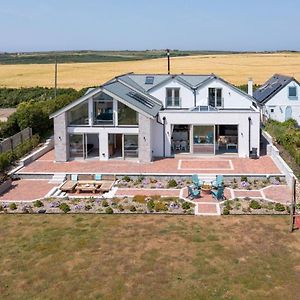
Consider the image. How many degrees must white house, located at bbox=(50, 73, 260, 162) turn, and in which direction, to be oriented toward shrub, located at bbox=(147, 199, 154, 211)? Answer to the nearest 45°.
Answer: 0° — it already faces it

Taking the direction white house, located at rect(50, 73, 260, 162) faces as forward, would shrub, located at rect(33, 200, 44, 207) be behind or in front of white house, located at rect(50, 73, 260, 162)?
in front

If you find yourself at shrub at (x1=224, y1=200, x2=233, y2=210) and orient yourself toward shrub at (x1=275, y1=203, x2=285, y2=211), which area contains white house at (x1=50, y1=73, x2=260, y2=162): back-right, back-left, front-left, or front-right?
back-left

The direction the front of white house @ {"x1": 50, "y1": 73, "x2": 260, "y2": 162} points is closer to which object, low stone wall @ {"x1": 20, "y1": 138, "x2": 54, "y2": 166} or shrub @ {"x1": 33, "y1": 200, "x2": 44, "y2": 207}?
the shrub

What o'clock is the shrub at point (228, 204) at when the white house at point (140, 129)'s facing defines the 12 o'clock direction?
The shrub is roughly at 11 o'clock from the white house.

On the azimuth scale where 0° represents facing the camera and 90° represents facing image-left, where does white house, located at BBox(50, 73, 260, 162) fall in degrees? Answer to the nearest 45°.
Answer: approximately 0°

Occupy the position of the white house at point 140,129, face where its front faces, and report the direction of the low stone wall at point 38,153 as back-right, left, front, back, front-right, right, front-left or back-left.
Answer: right

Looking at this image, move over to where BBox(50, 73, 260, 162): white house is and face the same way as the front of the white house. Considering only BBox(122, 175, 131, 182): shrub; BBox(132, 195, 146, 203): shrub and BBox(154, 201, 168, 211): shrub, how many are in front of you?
3

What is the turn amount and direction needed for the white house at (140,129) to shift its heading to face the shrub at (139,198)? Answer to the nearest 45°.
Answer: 0° — it already faces it

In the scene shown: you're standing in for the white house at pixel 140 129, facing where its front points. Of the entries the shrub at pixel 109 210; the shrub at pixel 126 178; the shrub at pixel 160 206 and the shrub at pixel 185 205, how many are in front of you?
4

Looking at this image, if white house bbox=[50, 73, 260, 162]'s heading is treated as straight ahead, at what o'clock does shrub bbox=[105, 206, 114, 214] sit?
The shrub is roughly at 12 o'clock from the white house.
